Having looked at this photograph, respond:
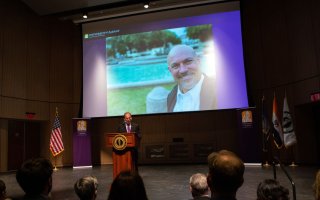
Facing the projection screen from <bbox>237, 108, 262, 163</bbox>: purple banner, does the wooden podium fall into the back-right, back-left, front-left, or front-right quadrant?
front-left

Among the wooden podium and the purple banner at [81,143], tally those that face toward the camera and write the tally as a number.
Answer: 2

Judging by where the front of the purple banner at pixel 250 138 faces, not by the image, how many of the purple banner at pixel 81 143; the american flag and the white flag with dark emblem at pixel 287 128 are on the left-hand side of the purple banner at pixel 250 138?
1

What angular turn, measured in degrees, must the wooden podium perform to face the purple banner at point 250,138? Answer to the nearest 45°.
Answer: approximately 135° to its left

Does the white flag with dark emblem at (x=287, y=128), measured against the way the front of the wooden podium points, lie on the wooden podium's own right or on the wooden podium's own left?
on the wooden podium's own left

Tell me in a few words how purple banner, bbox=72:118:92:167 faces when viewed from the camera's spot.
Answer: facing the viewer

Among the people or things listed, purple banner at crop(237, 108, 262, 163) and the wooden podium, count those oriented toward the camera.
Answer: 2

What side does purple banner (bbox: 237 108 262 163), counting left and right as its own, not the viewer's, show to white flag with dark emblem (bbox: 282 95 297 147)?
left

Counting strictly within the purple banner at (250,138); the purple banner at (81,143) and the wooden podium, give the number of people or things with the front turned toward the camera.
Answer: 3

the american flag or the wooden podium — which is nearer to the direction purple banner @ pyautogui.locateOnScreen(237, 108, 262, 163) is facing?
the wooden podium

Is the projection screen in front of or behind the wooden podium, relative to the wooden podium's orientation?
behind

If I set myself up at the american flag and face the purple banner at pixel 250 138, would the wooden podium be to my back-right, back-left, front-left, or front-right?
front-right

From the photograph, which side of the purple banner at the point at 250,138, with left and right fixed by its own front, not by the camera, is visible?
front
